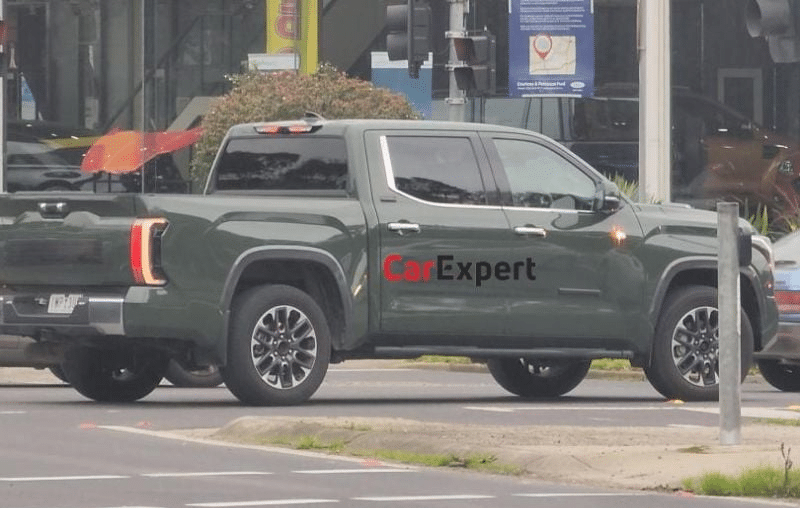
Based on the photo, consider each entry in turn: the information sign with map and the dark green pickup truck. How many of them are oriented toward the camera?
1

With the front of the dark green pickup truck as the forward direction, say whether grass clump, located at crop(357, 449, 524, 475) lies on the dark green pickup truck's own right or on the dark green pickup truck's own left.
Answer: on the dark green pickup truck's own right

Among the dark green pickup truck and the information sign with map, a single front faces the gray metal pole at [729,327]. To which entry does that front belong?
the information sign with map

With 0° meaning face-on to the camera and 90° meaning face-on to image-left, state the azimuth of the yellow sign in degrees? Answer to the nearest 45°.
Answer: approximately 0°

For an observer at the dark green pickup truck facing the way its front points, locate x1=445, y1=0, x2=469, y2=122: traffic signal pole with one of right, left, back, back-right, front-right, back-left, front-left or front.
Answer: front-left

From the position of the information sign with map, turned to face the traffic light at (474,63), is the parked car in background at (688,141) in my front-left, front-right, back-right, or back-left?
back-left

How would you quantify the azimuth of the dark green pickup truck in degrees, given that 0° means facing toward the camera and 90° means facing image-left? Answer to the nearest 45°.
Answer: approximately 225°

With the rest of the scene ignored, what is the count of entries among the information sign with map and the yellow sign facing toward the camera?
2

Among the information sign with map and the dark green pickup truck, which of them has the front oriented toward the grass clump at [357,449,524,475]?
the information sign with map

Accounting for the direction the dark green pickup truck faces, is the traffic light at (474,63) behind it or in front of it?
in front

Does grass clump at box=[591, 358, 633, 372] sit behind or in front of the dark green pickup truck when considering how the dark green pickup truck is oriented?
in front

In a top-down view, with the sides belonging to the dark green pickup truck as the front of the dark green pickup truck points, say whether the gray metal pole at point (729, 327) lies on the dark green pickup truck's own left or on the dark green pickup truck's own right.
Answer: on the dark green pickup truck's own right
